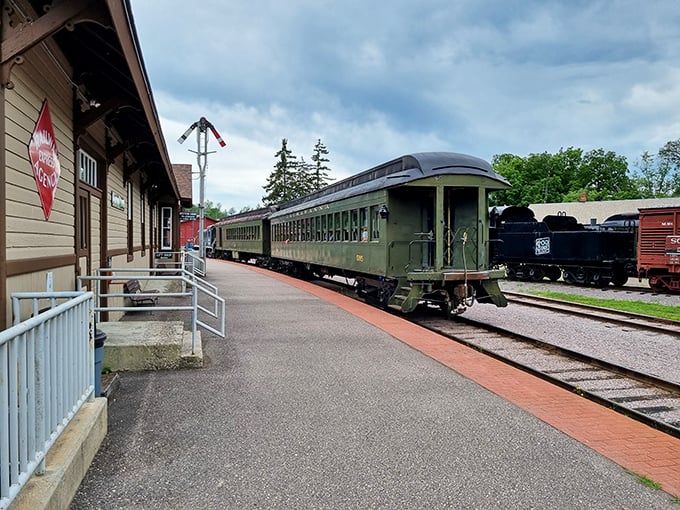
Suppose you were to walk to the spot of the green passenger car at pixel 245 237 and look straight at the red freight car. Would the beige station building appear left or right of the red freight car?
right

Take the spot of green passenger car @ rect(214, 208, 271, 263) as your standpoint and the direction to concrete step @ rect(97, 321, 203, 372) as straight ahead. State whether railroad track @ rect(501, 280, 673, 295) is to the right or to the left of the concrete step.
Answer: left

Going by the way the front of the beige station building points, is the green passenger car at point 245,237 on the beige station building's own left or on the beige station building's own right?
on the beige station building's own left

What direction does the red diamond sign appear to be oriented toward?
to the viewer's right

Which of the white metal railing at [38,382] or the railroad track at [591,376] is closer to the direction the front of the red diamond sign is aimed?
the railroad track

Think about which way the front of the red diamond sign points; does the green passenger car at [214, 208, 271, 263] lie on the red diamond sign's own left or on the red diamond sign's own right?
on the red diamond sign's own left

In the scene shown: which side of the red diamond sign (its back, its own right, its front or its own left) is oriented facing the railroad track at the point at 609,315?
front

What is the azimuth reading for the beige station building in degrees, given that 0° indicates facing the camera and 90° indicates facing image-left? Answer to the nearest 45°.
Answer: approximately 270°

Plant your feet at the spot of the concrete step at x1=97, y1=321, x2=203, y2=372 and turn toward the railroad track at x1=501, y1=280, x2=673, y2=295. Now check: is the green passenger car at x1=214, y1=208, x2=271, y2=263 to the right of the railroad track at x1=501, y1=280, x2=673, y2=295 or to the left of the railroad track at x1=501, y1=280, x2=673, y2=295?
left

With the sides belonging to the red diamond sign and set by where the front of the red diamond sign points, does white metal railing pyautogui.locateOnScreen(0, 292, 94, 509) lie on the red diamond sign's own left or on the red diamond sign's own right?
on the red diamond sign's own right

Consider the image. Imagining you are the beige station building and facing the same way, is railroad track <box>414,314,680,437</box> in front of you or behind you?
in front

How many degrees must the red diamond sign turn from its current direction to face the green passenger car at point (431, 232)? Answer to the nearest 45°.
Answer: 0° — it already faces it
